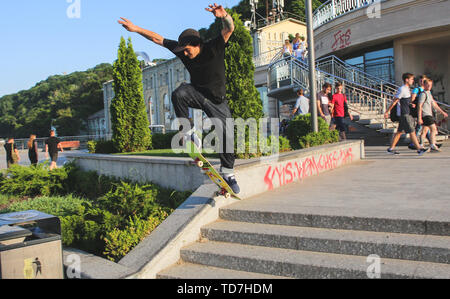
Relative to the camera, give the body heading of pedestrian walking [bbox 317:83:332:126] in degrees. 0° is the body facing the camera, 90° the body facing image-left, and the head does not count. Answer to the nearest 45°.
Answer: approximately 315°

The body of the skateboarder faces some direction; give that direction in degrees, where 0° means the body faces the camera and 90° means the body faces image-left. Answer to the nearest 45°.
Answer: approximately 45°

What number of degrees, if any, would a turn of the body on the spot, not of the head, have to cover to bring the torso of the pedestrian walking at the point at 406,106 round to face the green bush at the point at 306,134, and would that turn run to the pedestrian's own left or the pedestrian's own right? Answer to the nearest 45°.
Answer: approximately 135° to the pedestrian's own right

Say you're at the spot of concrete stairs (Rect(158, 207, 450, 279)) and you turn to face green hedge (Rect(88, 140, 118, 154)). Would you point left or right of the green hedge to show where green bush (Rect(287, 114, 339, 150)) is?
right

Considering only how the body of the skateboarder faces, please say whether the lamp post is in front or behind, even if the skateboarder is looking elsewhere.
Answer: behind

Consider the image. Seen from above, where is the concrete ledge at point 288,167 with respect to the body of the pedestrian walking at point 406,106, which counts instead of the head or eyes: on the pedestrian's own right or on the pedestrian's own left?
on the pedestrian's own right
